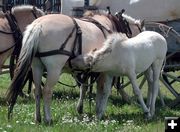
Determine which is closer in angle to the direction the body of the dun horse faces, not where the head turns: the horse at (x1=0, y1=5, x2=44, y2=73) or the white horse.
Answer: the white horse

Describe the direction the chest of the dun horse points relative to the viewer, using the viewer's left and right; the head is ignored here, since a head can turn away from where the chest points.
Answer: facing away from the viewer and to the right of the viewer
